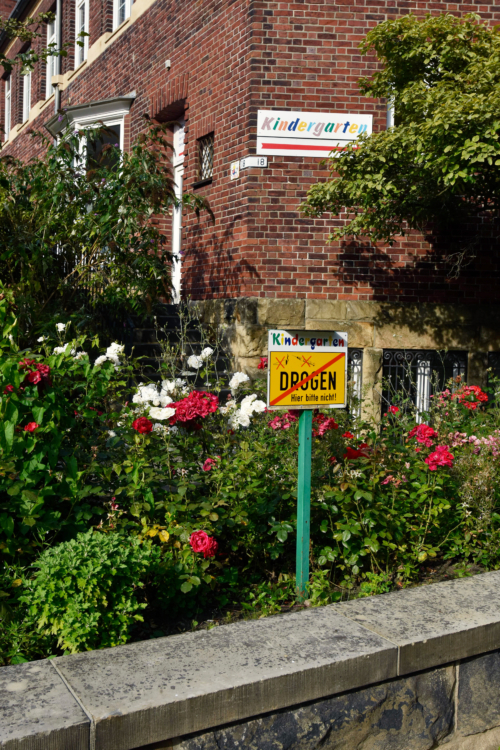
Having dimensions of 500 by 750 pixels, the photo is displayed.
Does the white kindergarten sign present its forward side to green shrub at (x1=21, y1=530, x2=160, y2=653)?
yes

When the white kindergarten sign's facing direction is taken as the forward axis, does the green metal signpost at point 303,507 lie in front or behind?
in front

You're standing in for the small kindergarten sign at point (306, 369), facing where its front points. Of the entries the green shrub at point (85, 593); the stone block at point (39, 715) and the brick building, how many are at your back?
1

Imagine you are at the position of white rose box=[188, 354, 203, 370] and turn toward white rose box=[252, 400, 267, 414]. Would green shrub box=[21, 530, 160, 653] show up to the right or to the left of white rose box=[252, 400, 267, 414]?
right

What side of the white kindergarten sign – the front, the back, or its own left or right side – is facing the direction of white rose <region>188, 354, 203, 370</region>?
front

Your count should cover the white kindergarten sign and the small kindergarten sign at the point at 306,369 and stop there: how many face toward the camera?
2

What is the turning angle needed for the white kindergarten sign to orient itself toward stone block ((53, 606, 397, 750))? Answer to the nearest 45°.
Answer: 0° — it already faces it

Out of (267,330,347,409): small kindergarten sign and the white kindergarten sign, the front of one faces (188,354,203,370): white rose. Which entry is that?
the white kindergarten sign

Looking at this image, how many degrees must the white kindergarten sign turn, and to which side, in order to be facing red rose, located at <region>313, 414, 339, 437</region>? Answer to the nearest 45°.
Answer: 0° — it already faces it
